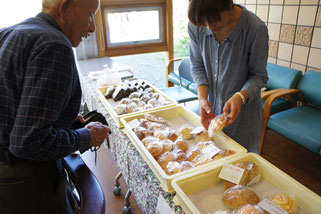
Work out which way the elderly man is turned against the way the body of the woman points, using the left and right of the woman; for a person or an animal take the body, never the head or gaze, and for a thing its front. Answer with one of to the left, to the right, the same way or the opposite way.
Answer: the opposite way

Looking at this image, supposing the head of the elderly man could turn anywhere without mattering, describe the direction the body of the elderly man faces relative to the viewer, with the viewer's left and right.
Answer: facing to the right of the viewer

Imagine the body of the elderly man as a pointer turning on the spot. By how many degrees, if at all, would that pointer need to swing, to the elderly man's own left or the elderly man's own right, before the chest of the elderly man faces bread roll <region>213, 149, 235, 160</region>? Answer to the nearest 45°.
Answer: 0° — they already face it

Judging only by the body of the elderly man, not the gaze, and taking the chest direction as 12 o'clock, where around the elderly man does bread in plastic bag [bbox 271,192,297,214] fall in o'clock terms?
The bread in plastic bag is roughly at 1 o'clock from the elderly man.

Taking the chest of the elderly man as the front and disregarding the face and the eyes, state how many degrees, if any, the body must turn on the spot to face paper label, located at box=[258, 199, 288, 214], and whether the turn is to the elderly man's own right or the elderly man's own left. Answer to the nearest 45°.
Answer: approximately 45° to the elderly man's own right

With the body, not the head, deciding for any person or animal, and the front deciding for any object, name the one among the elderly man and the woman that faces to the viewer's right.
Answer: the elderly man

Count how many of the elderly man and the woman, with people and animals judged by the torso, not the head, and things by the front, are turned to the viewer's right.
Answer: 1
